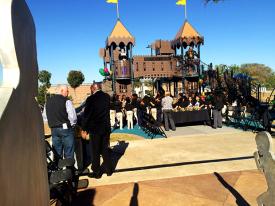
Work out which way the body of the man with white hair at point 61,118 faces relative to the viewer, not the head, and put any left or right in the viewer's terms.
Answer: facing away from the viewer and to the right of the viewer

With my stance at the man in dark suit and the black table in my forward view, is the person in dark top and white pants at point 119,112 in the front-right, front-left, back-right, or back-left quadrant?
front-left

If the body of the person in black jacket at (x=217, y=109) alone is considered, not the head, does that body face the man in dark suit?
no

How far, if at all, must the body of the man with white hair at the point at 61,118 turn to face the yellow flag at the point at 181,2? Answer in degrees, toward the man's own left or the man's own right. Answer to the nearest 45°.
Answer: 0° — they already face it

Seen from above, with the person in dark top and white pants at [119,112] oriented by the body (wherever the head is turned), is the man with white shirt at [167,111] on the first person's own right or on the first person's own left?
on the first person's own right

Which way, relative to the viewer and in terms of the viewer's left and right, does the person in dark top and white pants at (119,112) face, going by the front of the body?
facing away from the viewer and to the right of the viewer
